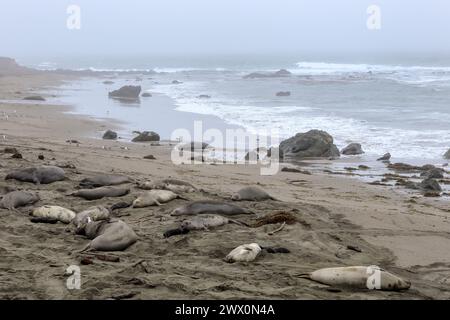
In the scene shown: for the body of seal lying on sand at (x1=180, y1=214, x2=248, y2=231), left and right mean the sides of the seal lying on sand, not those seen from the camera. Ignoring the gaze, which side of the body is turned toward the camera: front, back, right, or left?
left

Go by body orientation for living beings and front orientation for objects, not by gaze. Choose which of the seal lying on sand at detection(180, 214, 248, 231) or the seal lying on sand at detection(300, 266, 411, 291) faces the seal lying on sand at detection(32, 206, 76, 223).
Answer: the seal lying on sand at detection(180, 214, 248, 231)

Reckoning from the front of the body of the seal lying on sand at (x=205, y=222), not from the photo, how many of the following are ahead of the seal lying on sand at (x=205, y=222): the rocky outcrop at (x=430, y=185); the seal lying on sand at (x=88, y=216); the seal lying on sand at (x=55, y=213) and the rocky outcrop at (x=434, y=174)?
2

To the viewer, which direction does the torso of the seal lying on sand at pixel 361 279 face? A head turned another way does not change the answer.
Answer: to the viewer's right

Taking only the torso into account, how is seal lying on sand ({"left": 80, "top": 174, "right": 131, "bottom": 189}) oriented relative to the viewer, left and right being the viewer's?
facing to the right of the viewer
